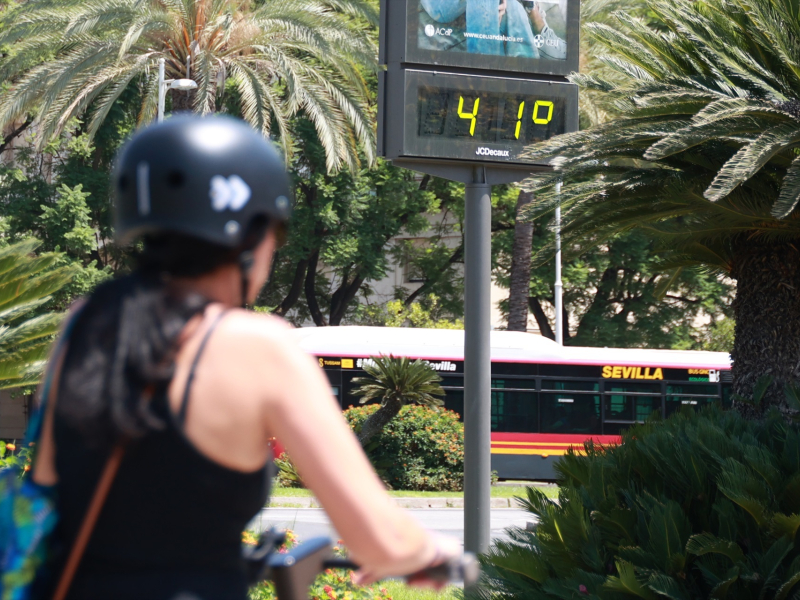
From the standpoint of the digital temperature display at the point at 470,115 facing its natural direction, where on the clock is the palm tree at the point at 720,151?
The palm tree is roughly at 10 o'clock from the digital temperature display.

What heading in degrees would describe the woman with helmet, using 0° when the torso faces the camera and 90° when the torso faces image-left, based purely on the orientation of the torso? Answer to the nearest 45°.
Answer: approximately 225°

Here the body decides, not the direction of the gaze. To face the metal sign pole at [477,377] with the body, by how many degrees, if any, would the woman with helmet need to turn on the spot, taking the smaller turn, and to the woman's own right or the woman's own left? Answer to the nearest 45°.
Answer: approximately 45° to the woman's own left
